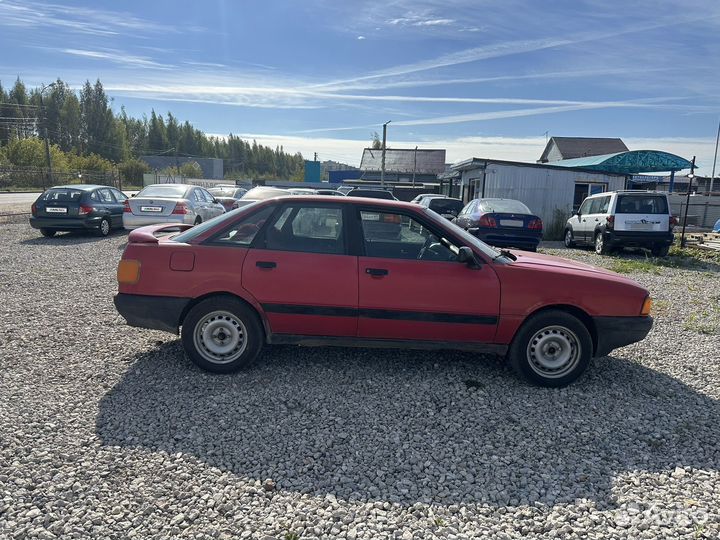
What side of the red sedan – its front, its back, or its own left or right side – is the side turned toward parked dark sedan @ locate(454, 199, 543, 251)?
left

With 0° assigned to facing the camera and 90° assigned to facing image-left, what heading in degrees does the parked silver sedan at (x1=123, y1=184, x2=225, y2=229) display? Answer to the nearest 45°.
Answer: approximately 225°

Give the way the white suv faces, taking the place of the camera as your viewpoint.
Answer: facing away from the viewer and to the left of the viewer

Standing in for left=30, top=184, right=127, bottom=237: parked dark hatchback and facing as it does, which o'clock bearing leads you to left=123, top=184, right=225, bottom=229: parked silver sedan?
The parked silver sedan is roughly at 3 o'clock from the parked dark hatchback.

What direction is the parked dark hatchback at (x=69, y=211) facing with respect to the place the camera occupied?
facing away from the viewer and to the right of the viewer

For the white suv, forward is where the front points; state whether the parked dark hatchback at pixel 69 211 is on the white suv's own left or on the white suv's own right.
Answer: on the white suv's own left

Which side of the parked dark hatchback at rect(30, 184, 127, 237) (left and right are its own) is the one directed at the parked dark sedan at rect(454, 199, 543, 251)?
right

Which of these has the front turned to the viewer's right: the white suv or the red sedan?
the red sedan

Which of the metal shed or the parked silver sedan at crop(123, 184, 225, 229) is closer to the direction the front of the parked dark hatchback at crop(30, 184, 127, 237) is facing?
the metal shed

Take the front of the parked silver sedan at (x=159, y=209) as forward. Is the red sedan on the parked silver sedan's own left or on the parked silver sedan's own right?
on the parked silver sedan's own right

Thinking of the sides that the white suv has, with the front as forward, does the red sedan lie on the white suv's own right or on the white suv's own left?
on the white suv's own left

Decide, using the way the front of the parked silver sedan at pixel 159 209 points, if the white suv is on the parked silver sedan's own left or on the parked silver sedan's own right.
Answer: on the parked silver sedan's own right

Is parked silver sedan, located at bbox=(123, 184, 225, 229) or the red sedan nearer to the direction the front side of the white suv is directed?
the parked silver sedan

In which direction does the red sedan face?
to the viewer's right
